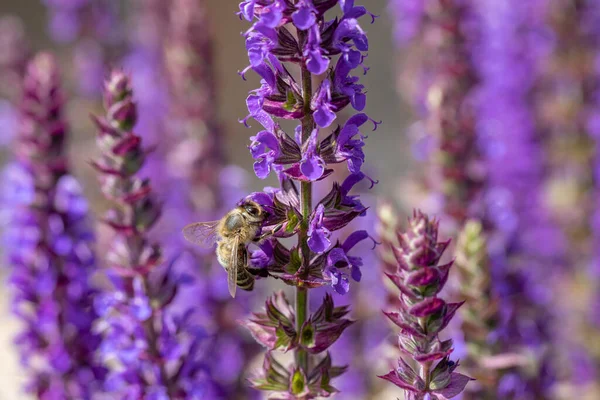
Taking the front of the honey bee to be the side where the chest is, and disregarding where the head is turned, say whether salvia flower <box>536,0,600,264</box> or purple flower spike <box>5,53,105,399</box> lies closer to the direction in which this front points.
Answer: the salvia flower

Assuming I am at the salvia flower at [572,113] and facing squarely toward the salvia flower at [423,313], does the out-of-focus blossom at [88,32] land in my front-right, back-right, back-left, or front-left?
front-right

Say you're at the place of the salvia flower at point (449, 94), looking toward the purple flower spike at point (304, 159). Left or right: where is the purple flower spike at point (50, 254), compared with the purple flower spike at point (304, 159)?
right

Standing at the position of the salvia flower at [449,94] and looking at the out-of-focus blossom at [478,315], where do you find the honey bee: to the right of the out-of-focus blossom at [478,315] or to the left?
right

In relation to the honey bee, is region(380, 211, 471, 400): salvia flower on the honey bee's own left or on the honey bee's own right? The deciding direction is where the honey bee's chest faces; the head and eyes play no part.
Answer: on the honey bee's own right

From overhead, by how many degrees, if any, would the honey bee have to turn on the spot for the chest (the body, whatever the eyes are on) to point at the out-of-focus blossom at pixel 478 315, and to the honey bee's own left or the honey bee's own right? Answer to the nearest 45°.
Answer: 0° — it already faces it

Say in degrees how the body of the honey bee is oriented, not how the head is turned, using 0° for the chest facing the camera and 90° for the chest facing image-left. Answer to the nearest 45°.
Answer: approximately 270°

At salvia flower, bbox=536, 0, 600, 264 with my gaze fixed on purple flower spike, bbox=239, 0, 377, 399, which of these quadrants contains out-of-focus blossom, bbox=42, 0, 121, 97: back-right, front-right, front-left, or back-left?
front-right

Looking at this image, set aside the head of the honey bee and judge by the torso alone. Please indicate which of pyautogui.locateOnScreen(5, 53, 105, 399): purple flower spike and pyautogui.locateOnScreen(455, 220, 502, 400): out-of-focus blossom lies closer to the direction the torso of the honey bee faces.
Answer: the out-of-focus blossom

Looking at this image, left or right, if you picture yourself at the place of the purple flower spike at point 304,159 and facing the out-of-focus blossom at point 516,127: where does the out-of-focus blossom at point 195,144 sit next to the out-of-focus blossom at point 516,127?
left

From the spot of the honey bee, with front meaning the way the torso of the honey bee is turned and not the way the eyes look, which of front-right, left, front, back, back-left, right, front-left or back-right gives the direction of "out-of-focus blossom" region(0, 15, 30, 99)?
back-left

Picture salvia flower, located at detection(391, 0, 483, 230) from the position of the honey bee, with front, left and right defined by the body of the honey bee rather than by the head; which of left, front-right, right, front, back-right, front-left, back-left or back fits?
front-left
